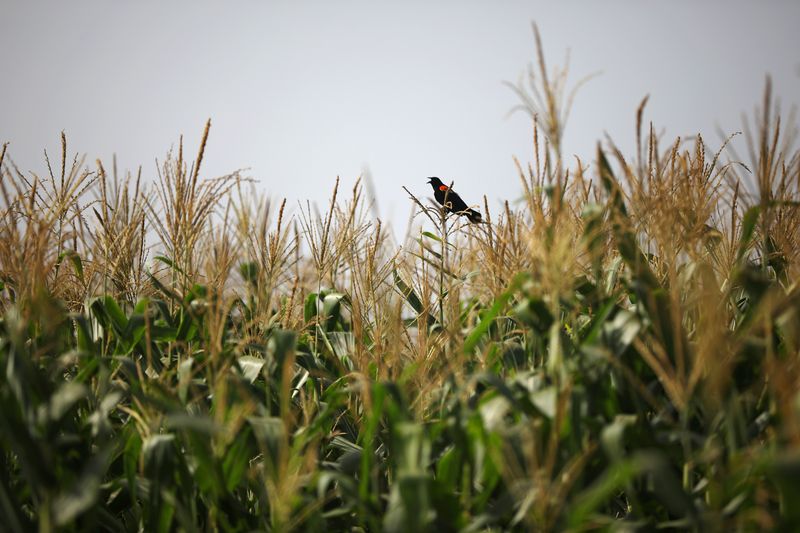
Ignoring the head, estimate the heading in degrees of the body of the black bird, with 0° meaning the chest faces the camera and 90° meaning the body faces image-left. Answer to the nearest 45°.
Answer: approximately 90°
